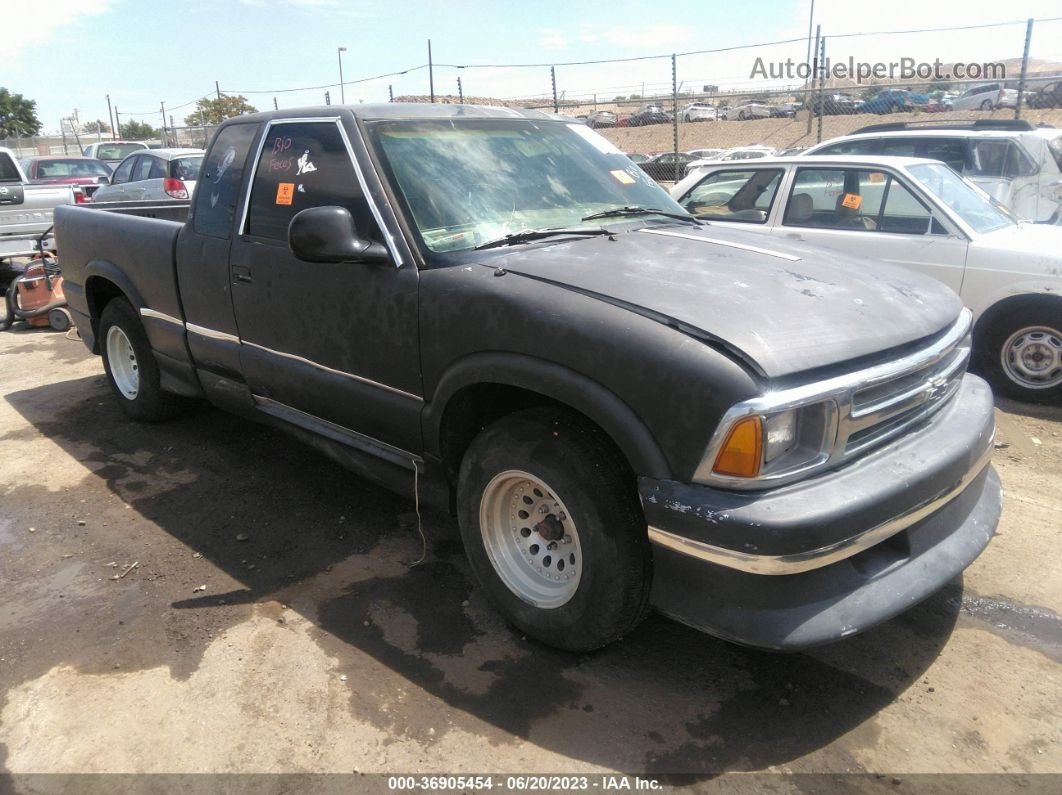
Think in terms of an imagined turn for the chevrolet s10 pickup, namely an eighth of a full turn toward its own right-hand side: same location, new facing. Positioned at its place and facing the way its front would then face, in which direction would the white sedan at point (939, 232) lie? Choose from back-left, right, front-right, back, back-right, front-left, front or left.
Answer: back-left

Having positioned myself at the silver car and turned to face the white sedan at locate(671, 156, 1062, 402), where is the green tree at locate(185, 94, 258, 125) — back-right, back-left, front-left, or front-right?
back-left

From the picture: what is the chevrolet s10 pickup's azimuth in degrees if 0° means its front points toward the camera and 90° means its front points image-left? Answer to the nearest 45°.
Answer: approximately 315°

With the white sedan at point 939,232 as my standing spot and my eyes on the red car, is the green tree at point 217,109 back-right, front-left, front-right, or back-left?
front-right

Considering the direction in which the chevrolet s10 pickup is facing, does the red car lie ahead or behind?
behind

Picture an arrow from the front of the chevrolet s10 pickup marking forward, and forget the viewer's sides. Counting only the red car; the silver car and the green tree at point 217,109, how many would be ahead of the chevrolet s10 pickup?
0

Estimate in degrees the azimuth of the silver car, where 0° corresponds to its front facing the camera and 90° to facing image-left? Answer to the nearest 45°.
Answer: approximately 135°

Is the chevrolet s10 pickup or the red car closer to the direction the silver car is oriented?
the red car

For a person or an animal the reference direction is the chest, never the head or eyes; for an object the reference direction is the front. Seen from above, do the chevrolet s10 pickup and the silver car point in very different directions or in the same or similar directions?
very different directions

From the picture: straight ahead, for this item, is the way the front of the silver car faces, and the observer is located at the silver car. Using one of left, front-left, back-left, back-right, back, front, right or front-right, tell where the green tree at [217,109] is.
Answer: front-right

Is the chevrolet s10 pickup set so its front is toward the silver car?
no

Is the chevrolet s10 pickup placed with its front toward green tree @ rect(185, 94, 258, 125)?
no
